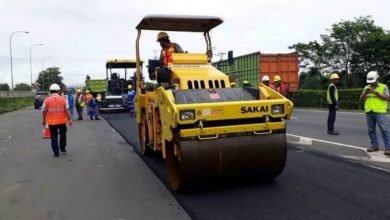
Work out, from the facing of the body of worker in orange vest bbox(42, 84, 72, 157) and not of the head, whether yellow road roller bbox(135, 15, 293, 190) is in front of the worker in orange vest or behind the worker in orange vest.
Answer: behind

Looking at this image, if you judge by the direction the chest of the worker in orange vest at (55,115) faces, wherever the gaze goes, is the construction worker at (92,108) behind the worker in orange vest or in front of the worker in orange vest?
in front

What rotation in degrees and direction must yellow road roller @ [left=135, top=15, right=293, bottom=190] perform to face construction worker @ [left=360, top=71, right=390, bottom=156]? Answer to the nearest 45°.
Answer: approximately 90° to its left

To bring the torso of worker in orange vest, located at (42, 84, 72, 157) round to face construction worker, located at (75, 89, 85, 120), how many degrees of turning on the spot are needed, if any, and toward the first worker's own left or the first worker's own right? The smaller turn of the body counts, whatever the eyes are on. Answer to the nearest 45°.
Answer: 0° — they already face them

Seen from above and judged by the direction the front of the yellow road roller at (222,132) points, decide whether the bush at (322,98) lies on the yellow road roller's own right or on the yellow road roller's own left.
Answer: on the yellow road roller's own left

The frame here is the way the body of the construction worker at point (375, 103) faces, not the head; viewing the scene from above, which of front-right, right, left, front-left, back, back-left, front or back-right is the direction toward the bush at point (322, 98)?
back-right

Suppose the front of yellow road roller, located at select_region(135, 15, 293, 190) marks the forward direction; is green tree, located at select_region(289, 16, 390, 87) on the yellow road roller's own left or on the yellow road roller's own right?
on the yellow road roller's own left

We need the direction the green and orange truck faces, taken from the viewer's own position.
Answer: facing away from the viewer and to the left of the viewer

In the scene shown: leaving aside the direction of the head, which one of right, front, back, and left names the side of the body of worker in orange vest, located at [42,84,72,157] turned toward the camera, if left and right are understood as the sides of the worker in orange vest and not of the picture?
back

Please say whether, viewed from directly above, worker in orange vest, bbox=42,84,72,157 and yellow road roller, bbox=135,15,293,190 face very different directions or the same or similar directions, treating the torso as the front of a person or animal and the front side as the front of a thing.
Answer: very different directions

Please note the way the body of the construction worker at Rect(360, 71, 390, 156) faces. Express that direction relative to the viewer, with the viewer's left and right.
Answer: facing the viewer and to the left of the viewer
